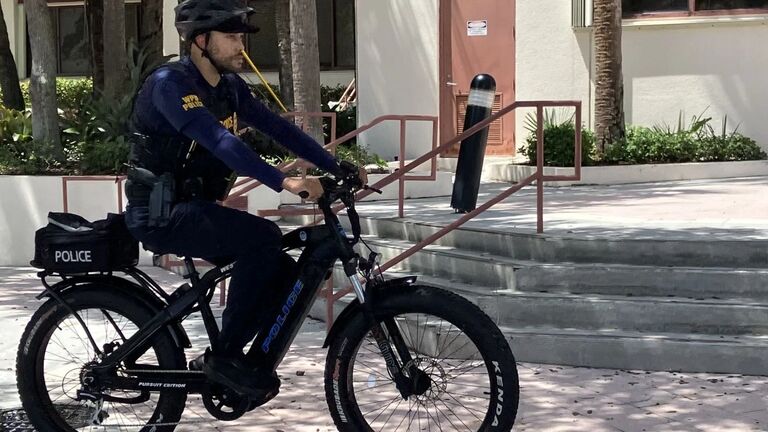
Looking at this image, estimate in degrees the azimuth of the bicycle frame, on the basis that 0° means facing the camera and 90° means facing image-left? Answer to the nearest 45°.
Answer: approximately 270°

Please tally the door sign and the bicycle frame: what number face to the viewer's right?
1

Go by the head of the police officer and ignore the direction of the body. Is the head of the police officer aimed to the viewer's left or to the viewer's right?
to the viewer's right

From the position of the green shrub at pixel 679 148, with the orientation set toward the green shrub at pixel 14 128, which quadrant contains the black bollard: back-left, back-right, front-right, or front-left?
front-left

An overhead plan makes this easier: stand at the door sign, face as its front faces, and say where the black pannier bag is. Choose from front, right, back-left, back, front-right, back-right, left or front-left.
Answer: front

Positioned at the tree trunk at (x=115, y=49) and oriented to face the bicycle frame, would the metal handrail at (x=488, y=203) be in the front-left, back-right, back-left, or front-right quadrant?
front-left

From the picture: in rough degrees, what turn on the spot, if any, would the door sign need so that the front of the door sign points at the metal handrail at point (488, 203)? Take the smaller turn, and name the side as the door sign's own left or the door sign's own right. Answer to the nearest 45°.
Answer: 0° — it already faces it

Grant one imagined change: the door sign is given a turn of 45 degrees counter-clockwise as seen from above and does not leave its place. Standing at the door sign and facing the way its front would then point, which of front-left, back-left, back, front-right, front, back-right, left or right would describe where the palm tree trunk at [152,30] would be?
back-right

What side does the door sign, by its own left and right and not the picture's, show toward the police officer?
front

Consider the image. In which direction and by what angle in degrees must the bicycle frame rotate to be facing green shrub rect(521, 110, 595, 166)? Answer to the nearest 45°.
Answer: approximately 45° to its left

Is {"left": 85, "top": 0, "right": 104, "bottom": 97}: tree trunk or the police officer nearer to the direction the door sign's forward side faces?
the police officer

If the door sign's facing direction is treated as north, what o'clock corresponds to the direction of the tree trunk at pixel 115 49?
The tree trunk is roughly at 2 o'clock from the door sign.

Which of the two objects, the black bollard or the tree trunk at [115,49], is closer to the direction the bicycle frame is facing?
the black bollard

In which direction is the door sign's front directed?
toward the camera

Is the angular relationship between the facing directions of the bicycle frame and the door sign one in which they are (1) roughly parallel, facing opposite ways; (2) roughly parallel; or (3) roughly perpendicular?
roughly perpendicular
